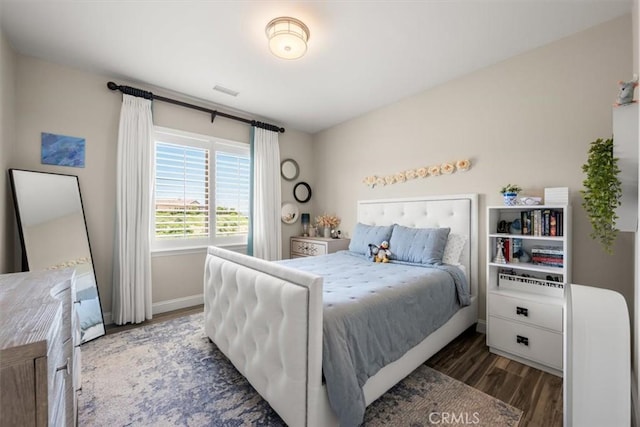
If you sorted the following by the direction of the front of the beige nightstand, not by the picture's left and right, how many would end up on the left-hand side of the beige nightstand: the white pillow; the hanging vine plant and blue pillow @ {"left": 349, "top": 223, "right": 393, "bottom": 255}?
3

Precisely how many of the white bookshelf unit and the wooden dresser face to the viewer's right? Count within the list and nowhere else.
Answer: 1

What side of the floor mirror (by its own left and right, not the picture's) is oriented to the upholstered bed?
front

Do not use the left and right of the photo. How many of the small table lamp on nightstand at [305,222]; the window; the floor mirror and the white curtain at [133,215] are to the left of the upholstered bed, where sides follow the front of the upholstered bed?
0

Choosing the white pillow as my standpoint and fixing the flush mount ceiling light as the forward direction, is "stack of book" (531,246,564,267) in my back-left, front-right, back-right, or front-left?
back-left

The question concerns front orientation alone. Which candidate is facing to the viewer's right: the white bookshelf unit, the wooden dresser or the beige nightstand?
the wooden dresser

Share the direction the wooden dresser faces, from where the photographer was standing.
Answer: facing to the right of the viewer

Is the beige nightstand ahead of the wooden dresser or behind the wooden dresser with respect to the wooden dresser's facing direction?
ahead

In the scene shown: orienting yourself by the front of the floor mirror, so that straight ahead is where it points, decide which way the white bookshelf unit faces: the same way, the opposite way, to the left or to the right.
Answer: the opposite way

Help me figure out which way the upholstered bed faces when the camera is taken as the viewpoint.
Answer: facing the viewer and to the left of the viewer

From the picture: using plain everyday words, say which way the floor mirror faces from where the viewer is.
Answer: facing the viewer and to the right of the viewer

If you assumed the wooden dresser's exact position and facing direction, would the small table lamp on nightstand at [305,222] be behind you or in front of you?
in front

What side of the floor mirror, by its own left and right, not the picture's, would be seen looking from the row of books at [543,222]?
front

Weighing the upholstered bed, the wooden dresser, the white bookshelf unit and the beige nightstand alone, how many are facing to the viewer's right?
1

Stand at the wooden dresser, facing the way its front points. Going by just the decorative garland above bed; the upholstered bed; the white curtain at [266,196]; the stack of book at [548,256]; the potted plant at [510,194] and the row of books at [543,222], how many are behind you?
0

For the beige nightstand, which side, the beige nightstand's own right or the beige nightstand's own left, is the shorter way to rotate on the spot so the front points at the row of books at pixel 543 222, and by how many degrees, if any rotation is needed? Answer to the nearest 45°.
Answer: approximately 90° to the beige nightstand's own left

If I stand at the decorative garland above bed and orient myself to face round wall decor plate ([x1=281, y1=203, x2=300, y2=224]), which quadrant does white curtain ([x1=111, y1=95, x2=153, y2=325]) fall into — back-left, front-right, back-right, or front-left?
front-left

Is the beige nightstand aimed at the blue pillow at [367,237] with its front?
no
